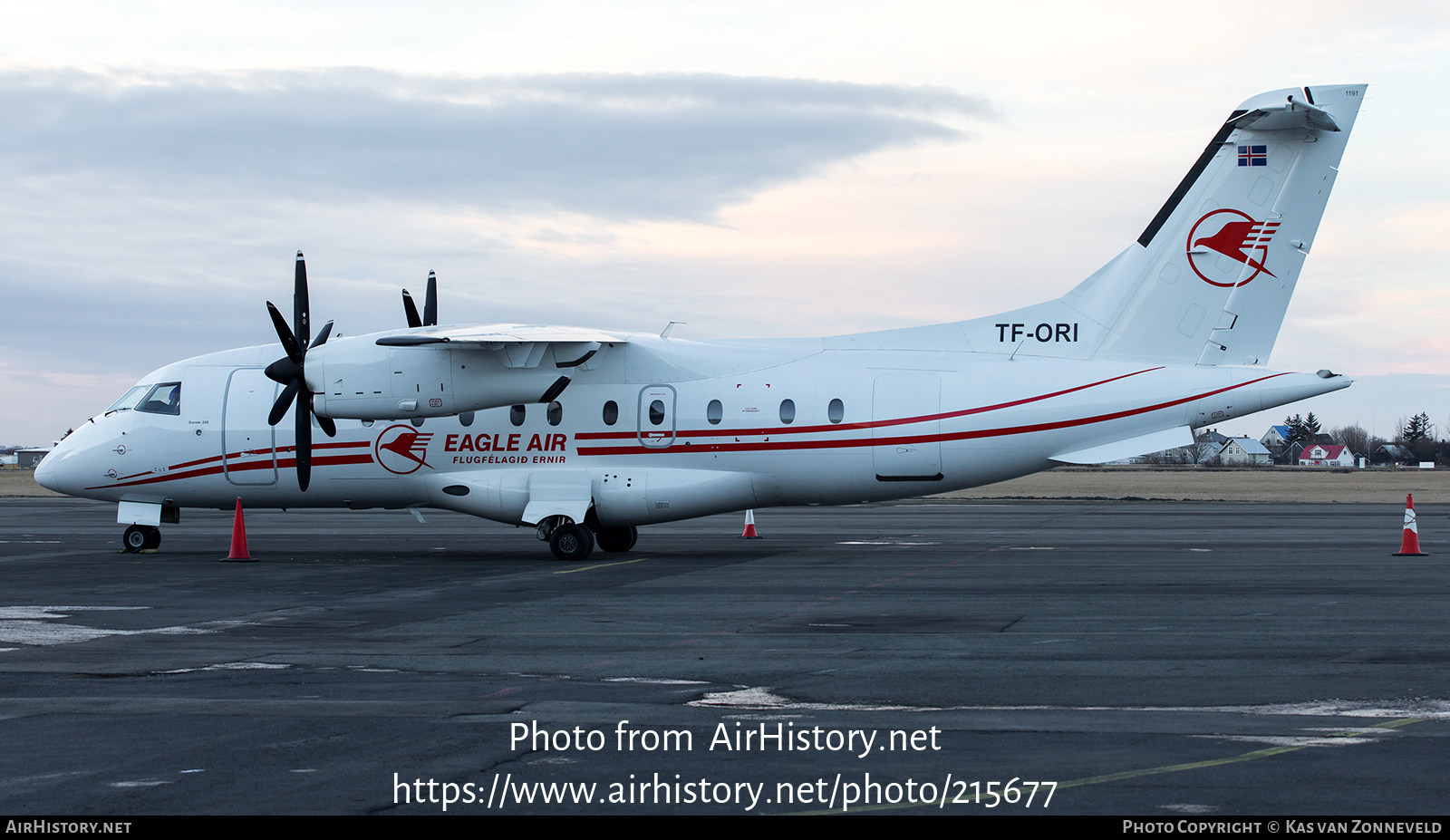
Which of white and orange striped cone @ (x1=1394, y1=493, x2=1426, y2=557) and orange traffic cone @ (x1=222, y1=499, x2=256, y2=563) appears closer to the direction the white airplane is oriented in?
the orange traffic cone

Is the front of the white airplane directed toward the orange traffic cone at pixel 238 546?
yes

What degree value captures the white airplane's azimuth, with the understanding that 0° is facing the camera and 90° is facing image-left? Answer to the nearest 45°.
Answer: approximately 90°

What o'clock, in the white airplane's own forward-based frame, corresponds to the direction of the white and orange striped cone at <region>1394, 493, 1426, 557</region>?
The white and orange striped cone is roughly at 6 o'clock from the white airplane.
